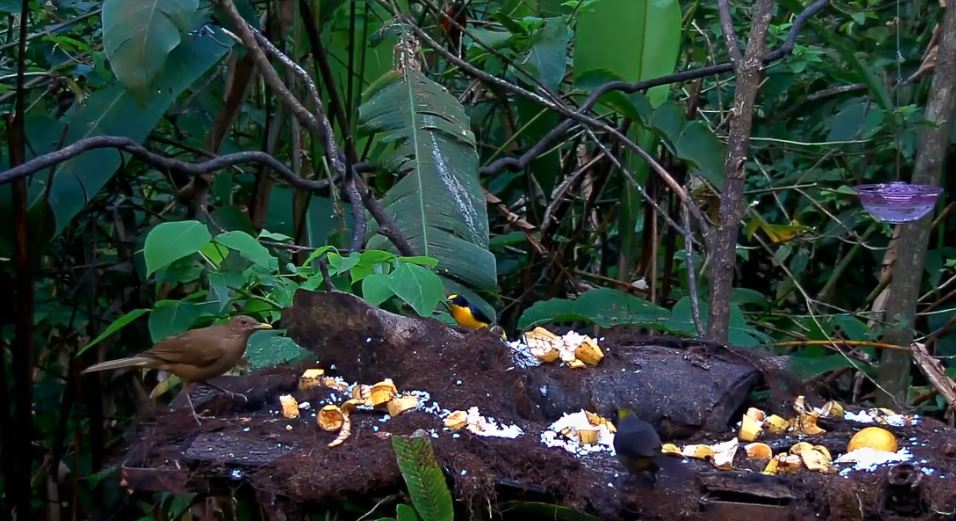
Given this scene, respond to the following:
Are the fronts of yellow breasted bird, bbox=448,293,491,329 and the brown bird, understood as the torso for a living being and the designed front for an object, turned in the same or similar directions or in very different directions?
very different directions

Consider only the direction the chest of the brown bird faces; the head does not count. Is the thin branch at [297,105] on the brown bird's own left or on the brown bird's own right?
on the brown bird's own left

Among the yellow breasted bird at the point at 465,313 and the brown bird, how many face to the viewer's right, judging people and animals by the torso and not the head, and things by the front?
1

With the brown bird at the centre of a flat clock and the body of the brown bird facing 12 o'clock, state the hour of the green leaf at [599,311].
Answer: The green leaf is roughly at 11 o'clock from the brown bird.

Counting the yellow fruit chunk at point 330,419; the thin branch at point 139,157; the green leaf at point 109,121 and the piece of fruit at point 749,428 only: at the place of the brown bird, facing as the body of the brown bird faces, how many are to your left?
2

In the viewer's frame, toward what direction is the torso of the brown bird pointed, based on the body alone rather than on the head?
to the viewer's right

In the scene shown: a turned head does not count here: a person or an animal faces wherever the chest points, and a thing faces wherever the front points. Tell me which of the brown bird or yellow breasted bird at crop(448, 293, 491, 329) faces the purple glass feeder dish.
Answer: the brown bird

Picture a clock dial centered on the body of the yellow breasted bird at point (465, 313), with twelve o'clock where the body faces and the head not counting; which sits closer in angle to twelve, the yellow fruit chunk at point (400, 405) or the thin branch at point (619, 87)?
the yellow fruit chunk

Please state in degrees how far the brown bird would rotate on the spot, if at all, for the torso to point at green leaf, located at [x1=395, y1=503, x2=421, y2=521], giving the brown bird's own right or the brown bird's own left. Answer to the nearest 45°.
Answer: approximately 90° to the brown bird's own right

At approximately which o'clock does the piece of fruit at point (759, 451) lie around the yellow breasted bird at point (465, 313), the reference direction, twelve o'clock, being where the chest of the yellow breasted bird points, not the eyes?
The piece of fruit is roughly at 8 o'clock from the yellow breasted bird.

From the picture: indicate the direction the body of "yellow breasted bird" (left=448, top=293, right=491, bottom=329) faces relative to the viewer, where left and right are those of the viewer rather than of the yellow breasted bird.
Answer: facing to the left of the viewer

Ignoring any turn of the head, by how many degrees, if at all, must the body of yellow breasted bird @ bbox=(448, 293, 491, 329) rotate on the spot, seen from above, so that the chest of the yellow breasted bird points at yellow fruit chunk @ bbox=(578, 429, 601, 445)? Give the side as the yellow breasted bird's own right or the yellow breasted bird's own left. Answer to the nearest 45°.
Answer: approximately 90° to the yellow breasted bird's own left

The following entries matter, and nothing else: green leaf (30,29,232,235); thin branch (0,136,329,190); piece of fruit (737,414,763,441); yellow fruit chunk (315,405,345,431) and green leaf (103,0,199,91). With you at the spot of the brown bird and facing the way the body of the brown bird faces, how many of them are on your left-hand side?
3
